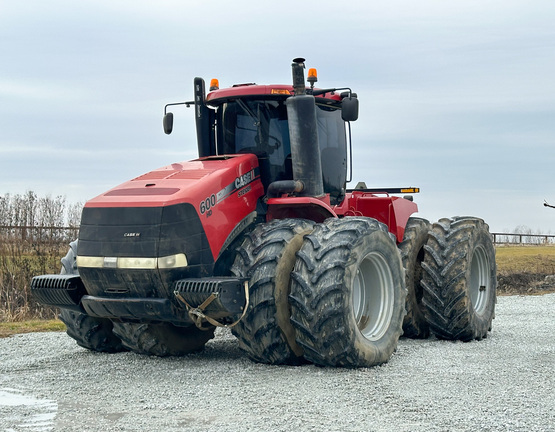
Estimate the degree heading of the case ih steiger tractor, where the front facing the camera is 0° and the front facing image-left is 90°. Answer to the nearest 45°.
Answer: approximately 45°
